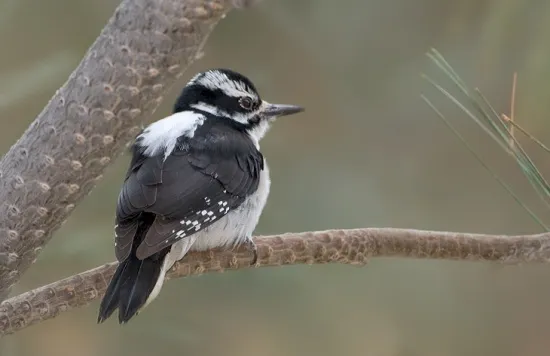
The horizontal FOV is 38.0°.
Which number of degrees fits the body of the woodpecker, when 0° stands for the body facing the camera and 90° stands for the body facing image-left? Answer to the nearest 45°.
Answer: approximately 225°
